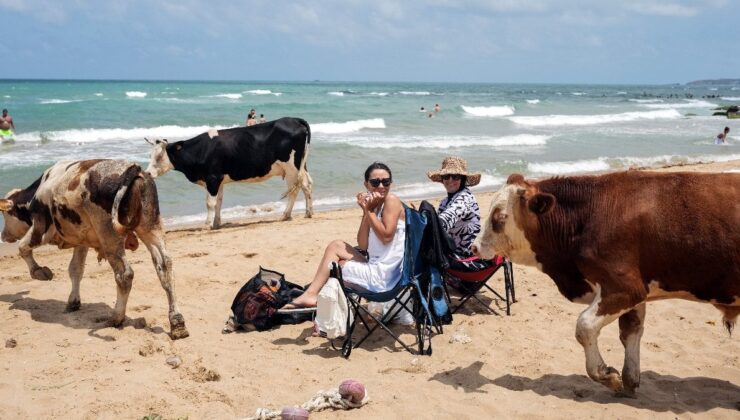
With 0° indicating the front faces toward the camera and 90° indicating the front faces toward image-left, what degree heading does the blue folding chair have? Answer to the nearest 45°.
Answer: approximately 90°

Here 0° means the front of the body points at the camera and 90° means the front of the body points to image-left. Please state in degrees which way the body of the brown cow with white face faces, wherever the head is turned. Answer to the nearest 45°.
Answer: approximately 90°

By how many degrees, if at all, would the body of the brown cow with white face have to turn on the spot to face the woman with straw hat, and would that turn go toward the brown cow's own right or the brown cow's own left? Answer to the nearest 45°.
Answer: approximately 45° to the brown cow's own right

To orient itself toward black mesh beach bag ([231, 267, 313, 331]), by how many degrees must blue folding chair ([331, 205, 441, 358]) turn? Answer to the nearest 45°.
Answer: approximately 45° to its right

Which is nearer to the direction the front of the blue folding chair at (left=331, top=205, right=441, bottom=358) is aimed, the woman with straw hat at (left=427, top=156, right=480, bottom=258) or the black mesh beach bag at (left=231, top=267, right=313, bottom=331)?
the black mesh beach bag

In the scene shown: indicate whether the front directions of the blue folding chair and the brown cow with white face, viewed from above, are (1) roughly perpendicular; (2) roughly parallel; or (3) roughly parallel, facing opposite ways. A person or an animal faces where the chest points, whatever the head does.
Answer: roughly parallel

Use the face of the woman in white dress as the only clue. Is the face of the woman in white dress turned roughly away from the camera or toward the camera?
toward the camera

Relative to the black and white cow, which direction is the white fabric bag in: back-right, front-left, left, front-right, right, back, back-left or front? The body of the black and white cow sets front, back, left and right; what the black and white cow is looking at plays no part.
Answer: left

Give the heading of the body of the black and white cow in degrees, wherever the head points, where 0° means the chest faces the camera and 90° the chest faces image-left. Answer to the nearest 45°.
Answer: approximately 90°

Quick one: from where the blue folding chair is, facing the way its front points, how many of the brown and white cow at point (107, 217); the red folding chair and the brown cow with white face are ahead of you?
1
